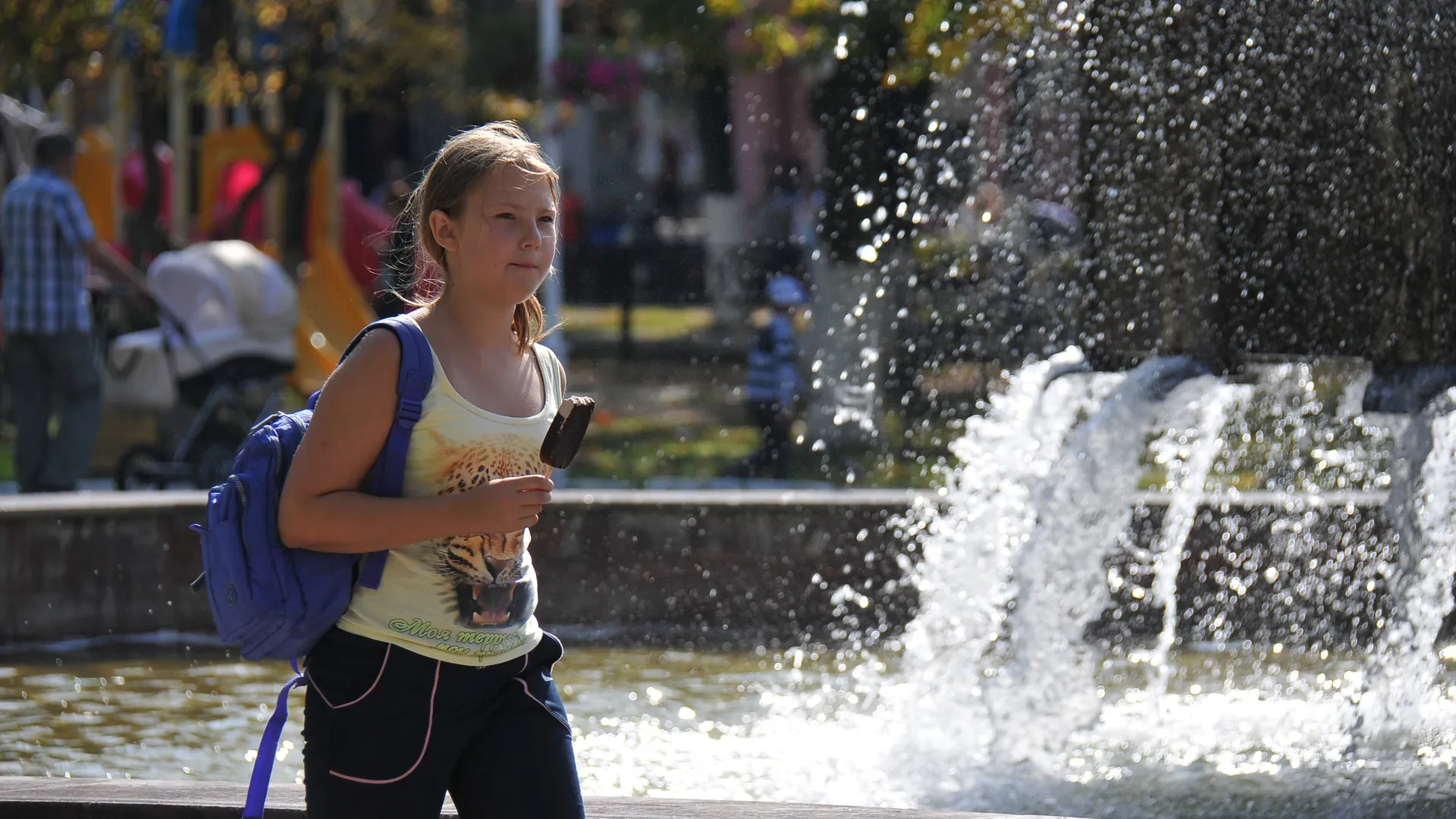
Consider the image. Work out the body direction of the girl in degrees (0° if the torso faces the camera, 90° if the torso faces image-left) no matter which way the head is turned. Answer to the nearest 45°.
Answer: approximately 315°

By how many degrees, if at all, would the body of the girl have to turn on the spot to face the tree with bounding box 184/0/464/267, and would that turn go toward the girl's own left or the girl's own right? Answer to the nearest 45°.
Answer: approximately 135° to the girl's own left

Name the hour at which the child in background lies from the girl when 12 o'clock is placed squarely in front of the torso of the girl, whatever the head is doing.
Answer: The child in background is roughly at 8 o'clock from the girl.

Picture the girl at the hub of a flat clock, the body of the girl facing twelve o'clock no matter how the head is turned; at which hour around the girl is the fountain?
The fountain is roughly at 9 o'clock from the girl.

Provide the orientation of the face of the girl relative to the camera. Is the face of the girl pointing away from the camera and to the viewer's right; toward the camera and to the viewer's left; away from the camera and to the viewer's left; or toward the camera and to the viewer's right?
toward the camera and to the viewer's right

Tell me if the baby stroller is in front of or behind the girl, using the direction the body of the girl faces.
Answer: behind
